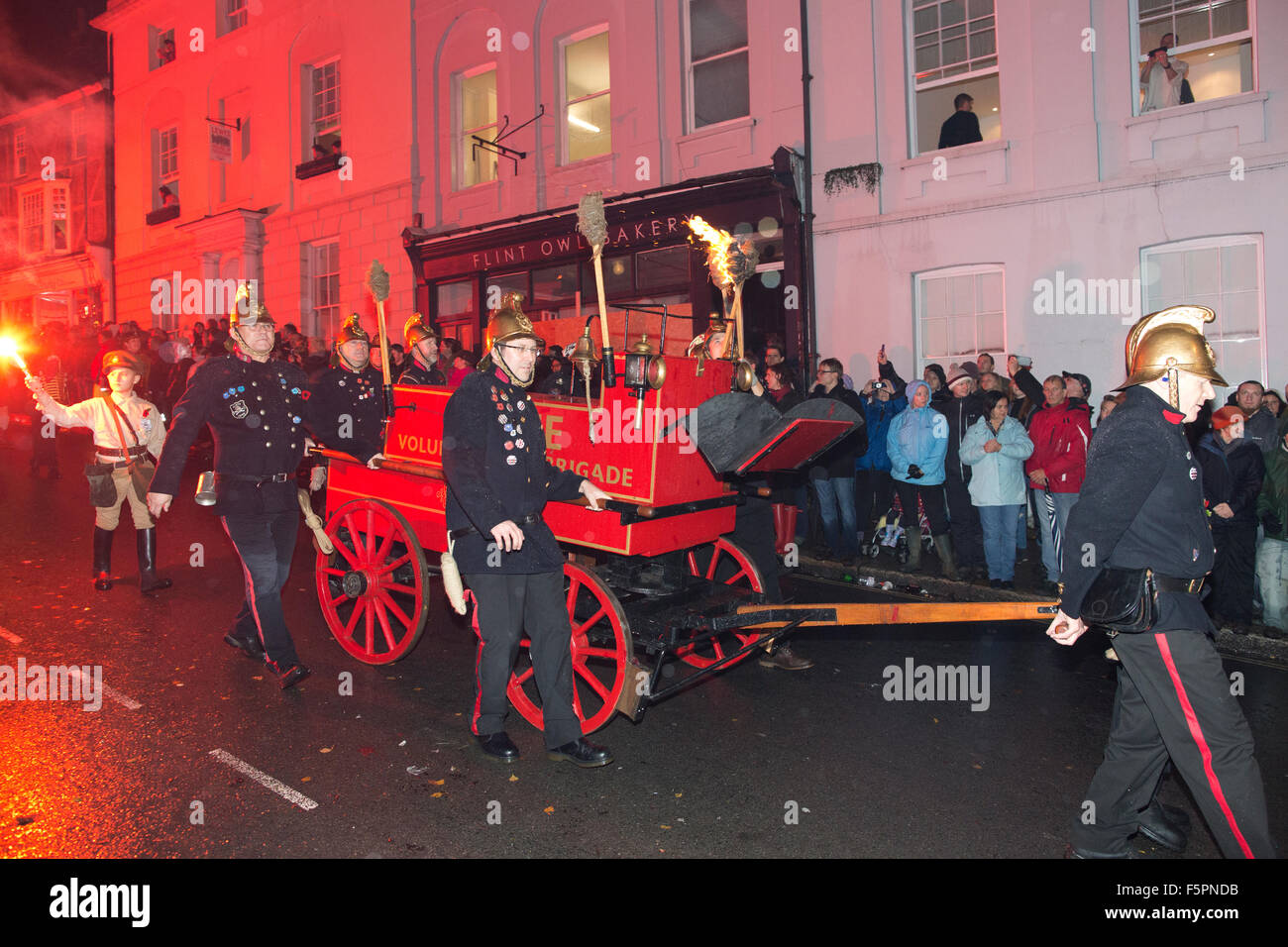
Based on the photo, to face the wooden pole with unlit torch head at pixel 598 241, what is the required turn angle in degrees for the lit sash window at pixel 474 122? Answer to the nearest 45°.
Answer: approximately 45° to its left

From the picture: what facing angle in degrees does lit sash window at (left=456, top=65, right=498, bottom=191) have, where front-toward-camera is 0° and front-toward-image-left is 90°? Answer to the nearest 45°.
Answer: approximately 45°

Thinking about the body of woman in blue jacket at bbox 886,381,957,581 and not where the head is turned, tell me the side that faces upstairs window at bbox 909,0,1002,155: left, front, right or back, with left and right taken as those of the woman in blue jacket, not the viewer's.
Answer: back

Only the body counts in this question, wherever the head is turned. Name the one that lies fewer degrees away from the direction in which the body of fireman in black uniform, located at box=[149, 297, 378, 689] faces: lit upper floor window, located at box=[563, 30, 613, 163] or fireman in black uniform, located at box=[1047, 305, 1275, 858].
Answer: the fireman in black uniform

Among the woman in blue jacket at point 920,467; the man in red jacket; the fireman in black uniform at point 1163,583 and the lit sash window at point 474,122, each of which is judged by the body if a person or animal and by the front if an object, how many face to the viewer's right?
1

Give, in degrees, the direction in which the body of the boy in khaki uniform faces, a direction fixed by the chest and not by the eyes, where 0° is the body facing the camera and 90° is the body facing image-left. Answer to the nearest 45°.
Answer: approximately 0°

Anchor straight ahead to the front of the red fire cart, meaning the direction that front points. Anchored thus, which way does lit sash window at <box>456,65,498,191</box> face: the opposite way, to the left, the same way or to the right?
to the right

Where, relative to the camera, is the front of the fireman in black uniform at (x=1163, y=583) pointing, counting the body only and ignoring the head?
to the viewer's right

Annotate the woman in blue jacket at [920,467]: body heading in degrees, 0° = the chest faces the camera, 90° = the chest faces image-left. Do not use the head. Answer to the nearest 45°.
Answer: approximately 0°
